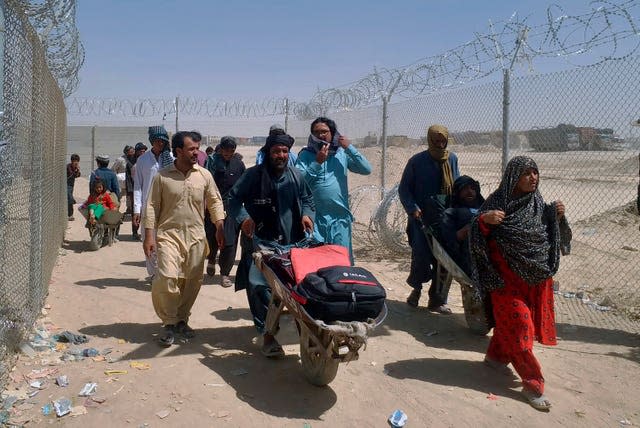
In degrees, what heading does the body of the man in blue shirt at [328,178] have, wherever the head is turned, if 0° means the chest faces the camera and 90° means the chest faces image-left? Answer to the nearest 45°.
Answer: approximately 0°

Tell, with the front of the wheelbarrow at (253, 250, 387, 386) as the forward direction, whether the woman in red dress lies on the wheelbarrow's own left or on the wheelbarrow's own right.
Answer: on the wheelbarrow's own left

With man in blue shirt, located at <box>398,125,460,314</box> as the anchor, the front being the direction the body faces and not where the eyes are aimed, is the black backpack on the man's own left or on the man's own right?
on the man's own right

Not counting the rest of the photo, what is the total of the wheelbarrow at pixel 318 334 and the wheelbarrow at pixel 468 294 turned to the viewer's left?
0

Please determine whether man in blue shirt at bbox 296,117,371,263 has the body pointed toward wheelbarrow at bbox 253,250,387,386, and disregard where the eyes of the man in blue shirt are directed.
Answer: yes

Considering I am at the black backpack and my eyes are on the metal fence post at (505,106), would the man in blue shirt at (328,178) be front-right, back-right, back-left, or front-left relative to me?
front-left

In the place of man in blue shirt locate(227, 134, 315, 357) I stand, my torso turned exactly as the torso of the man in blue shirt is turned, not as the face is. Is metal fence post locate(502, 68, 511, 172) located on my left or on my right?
on my left

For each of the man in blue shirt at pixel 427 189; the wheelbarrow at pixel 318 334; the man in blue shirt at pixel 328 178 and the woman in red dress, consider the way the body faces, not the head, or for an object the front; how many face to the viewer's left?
0

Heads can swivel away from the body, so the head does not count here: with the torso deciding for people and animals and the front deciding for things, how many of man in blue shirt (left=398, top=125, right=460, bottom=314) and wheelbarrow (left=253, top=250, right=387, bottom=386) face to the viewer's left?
0

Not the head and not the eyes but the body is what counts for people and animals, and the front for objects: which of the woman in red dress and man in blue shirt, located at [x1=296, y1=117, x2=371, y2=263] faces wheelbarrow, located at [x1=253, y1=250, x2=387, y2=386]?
the man in blue shirt

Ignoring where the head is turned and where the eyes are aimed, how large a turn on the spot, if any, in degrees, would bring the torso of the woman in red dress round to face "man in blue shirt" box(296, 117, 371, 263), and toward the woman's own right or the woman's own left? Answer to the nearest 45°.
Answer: approximately 180°

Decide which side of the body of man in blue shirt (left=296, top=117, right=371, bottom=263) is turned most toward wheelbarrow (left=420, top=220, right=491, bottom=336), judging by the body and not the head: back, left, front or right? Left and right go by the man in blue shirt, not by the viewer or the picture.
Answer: left
